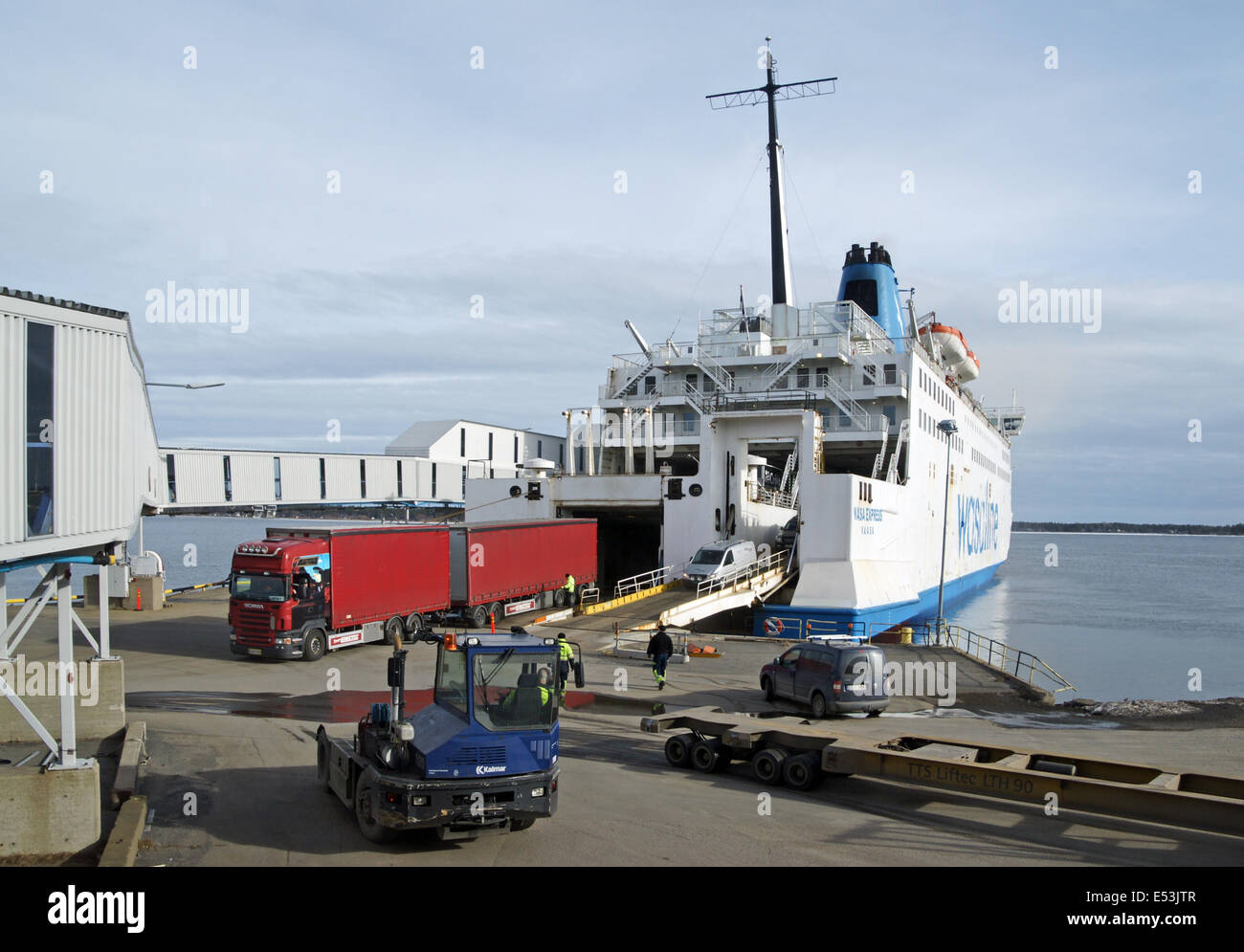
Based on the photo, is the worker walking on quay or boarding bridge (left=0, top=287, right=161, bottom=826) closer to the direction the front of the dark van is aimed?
the worker walking on quay

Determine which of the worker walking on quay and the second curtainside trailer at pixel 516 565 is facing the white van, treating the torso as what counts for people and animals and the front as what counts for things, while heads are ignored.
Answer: the worker walking on quay

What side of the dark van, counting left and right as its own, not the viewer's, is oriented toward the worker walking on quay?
front

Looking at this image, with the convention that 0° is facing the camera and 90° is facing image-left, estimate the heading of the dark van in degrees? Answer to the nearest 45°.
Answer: approximately 135°

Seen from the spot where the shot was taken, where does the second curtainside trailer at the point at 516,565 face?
facing the viewer and to the left of the viewer

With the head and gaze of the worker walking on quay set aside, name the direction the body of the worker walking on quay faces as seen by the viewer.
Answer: away from the camera

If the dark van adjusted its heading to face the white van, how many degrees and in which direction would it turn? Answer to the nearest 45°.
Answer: approximately 45° to its right

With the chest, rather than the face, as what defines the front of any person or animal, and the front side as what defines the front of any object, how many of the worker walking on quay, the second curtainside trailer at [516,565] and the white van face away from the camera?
1

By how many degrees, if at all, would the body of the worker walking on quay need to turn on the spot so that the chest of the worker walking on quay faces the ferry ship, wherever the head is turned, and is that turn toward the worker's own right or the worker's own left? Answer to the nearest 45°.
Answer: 0° — they already face it
